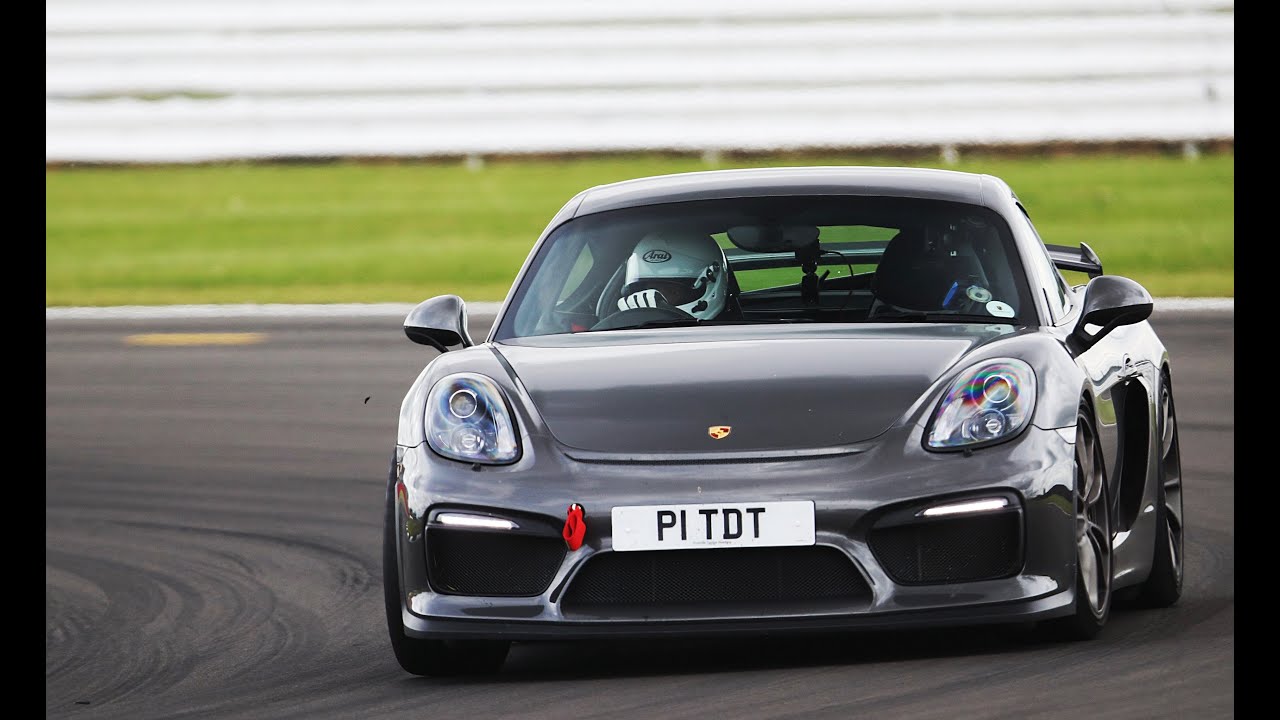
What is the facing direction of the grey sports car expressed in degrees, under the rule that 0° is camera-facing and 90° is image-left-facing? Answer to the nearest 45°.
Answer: approximately 0°

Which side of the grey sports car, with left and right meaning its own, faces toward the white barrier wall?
back
